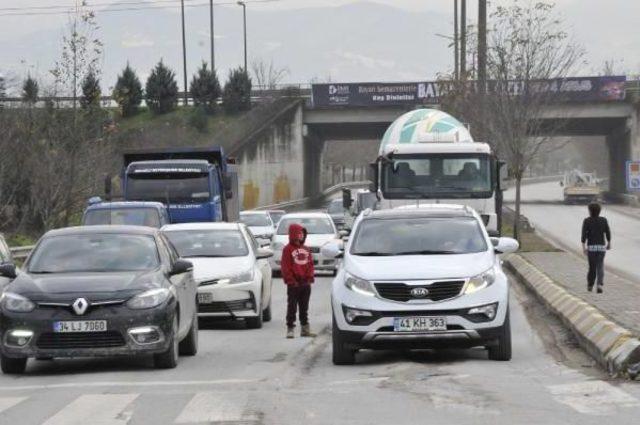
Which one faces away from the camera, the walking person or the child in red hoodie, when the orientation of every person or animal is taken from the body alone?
the walking person

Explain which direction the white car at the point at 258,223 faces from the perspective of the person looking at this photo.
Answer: facing the viewer

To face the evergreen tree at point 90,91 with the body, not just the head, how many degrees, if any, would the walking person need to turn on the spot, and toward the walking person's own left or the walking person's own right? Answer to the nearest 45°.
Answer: approximately 45° to the walking person's own left

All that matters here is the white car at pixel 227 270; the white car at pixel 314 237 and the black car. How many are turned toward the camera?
3

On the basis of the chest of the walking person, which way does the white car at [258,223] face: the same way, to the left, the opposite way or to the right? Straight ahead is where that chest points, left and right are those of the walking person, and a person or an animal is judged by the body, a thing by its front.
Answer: the opposite way

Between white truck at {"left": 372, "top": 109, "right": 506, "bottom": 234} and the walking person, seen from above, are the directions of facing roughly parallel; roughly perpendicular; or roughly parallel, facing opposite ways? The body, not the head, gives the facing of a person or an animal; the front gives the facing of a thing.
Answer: roughly parallel, facing opposite ways

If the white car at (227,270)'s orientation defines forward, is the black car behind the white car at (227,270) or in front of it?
in front

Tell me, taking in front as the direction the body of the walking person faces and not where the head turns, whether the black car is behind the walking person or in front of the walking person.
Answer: behind

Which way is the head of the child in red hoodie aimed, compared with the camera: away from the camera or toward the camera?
toward the camera

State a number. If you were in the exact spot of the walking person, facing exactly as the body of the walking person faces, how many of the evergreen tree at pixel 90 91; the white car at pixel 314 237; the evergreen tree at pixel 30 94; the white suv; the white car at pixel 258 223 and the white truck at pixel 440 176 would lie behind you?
1

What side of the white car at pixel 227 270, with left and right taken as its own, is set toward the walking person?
left

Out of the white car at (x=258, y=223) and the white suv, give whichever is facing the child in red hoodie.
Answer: the white car

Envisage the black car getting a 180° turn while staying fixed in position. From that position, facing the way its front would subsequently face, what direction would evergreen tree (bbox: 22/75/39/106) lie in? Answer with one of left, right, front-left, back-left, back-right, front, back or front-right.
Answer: front

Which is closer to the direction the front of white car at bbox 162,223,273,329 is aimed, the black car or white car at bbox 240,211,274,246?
the black car

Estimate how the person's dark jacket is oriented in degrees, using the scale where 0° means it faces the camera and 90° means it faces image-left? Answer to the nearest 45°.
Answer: approximately 180°
